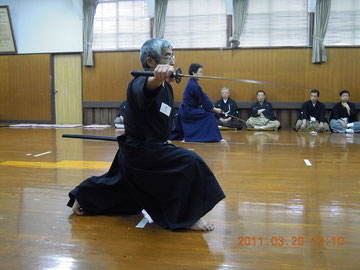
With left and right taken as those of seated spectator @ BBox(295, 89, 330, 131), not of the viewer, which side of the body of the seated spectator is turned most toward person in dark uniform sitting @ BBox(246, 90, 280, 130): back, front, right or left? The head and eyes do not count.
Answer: right

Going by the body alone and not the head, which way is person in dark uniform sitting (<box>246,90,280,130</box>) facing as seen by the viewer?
toward the camera

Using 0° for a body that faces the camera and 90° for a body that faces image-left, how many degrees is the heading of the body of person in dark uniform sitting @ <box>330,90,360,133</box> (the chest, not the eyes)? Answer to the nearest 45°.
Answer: approximately 0°

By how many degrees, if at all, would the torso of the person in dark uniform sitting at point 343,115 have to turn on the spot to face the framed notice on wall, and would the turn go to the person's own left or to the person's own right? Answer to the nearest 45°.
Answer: approximately 90° to the person's own right

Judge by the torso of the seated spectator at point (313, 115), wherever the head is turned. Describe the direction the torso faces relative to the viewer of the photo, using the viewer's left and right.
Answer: facing the viewer

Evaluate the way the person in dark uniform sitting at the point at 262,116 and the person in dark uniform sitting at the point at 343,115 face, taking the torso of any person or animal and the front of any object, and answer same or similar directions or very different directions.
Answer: same or similar directions

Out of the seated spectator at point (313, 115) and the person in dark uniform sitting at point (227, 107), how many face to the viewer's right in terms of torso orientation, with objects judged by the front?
0

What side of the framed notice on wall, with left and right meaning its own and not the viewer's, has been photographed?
front

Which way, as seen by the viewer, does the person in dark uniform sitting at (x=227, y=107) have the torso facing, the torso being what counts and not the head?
toward the camera
